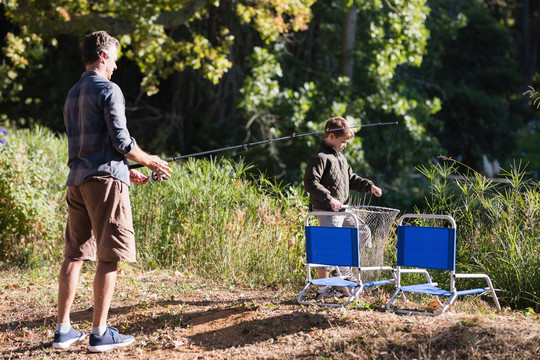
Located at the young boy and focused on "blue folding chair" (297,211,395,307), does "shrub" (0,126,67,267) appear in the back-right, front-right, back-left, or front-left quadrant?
back-right

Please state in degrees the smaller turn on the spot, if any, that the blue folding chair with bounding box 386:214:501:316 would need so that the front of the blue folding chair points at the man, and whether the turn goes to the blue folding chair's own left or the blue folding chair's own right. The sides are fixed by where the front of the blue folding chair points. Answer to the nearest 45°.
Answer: approximately 180°

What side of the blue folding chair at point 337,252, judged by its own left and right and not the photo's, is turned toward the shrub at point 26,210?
left

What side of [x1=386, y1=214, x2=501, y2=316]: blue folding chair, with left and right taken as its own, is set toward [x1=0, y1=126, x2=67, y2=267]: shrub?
left

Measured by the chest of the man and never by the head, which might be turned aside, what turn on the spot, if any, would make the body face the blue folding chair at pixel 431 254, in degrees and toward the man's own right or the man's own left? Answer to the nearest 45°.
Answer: approximately 45° to the man's own right

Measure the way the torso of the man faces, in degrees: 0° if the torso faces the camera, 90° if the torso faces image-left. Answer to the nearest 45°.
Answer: approximately 225°
